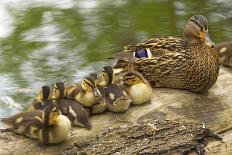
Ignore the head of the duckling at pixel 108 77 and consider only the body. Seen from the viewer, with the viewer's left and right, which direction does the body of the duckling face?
facing to the left of the viewer
